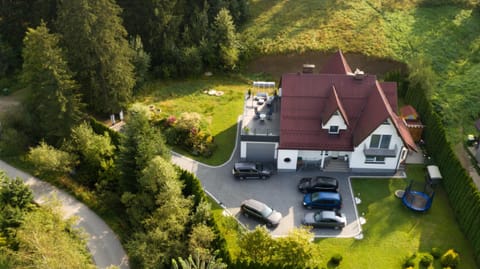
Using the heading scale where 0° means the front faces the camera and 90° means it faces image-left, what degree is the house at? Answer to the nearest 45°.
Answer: approximately 0°

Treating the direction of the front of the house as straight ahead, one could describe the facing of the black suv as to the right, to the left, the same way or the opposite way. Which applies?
to the left

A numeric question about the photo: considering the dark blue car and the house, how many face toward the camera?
1

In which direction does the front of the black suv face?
to the viewer's right
